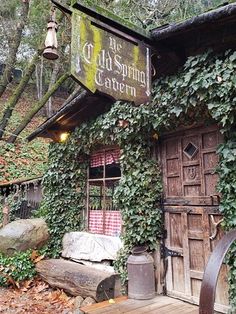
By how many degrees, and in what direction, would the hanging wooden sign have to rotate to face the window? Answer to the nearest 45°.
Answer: approximately 135° to its left

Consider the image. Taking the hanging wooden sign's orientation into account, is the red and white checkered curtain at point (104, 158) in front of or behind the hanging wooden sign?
behind

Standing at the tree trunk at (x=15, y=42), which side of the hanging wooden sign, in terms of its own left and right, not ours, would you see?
back
